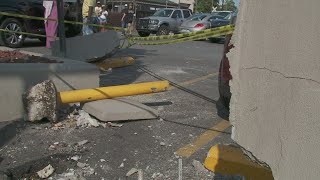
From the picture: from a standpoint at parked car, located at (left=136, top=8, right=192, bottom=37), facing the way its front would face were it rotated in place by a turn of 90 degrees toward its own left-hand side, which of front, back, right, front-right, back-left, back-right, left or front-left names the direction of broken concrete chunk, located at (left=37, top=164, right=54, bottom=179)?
front-right

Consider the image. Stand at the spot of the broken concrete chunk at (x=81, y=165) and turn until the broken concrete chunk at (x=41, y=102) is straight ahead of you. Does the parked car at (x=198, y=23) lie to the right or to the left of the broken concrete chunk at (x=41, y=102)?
right

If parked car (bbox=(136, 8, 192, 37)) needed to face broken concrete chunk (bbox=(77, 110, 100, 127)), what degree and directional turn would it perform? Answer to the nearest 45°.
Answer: approximately 45° to its left

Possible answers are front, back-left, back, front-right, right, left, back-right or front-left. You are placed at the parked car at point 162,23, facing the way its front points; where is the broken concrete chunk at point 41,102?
front-left

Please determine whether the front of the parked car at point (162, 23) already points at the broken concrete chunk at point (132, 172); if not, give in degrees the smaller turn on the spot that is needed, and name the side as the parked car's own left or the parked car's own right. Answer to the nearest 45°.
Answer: approximately 45° to the parked car's own left

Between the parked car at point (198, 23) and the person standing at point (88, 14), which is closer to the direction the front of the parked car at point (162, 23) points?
the person standing

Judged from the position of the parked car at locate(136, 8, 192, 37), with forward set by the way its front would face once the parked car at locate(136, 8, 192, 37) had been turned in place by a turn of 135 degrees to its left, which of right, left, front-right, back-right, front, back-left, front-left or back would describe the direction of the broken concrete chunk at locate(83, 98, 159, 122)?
right

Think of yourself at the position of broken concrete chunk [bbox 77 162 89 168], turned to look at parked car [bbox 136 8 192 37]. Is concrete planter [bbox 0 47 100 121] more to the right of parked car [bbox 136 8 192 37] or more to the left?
left

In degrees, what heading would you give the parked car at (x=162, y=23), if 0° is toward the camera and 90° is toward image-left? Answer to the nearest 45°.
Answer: approximately 45°

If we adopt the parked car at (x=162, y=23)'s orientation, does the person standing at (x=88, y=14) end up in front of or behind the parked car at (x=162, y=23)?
in front

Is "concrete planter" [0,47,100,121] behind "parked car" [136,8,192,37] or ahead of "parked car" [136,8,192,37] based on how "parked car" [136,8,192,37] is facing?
ahead
